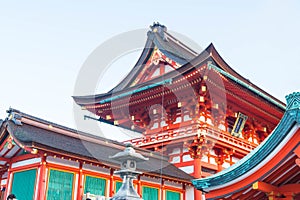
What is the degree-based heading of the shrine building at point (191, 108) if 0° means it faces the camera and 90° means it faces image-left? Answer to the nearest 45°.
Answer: approximately 315°
